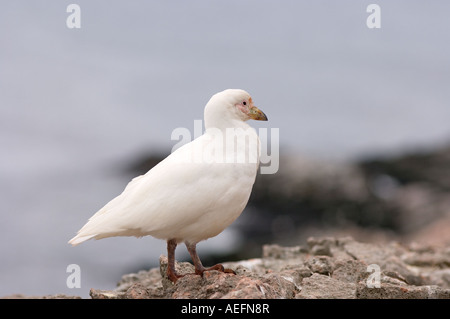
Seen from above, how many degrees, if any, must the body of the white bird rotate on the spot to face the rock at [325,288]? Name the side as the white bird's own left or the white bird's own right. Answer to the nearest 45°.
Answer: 0° — it already faces it

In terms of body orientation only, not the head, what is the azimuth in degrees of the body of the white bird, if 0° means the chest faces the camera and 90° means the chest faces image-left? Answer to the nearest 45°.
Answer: approximately 270°
